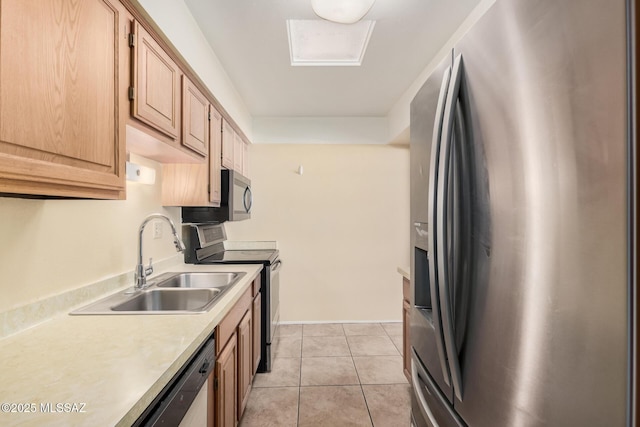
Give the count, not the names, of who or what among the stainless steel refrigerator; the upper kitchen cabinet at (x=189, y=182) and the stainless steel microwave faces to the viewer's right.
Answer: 2

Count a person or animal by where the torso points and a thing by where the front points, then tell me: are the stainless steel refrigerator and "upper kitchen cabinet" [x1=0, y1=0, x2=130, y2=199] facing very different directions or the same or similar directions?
very different directions

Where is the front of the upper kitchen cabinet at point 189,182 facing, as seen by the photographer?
facing to the right of the viewer

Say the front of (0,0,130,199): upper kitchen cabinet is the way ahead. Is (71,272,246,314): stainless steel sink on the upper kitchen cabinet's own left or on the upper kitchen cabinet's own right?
on the upper kitchen cabinet's own left

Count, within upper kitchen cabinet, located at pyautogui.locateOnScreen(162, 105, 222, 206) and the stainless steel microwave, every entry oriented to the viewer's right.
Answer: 2

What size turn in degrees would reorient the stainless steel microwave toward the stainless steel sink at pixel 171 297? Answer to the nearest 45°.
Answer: approximately 90° to its right

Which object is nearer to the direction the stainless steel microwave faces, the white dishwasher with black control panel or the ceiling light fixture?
the ceiling light fixture

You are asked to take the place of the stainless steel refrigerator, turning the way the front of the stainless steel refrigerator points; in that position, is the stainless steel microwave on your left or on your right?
on your right

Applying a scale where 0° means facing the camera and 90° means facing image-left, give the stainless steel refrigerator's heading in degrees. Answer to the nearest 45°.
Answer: approximately 45°

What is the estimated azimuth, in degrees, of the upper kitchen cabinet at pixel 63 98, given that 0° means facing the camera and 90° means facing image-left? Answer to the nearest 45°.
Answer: approximately 315°

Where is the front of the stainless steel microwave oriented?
to the viewer's right

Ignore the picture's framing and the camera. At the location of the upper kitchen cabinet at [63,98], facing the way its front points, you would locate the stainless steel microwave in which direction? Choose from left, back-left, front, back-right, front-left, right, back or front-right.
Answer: left

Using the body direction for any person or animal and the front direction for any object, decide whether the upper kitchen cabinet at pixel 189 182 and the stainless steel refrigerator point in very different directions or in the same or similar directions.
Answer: very different directions
